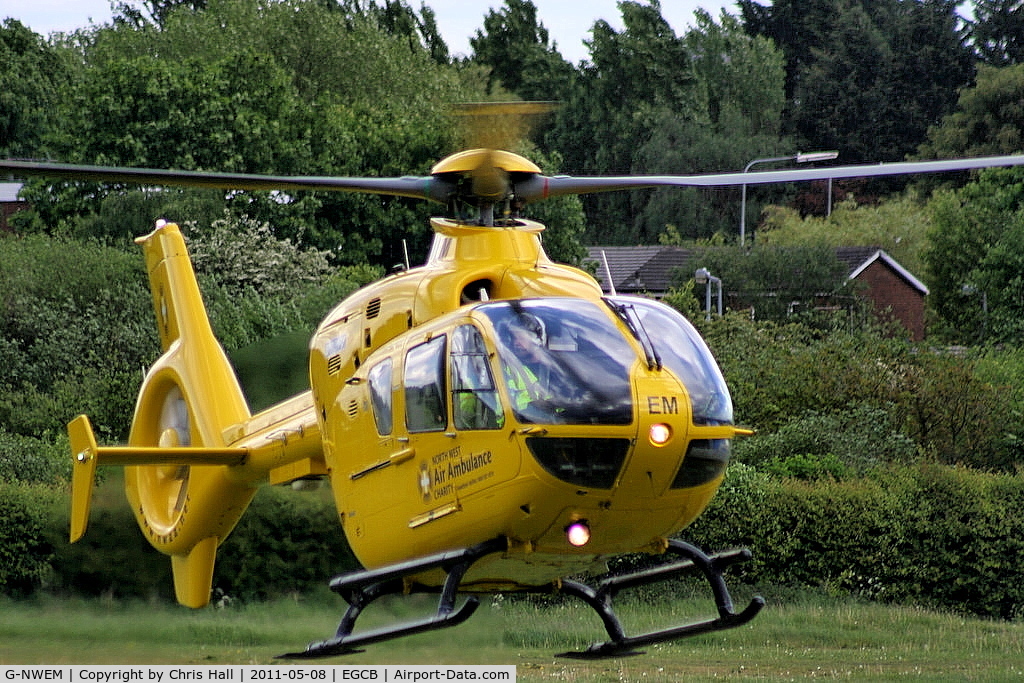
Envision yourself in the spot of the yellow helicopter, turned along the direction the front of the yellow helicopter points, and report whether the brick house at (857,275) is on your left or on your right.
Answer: on your left

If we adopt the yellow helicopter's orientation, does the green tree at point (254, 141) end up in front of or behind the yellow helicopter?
behind

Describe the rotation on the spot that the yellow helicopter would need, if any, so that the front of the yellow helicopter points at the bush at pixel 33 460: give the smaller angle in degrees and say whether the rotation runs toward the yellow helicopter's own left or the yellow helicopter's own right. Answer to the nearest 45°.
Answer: approximately 180°

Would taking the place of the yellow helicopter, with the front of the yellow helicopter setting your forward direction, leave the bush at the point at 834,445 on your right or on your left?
on your left

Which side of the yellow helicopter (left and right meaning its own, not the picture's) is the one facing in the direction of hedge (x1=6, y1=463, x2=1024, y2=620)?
left

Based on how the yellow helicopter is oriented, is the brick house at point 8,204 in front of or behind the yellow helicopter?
behind

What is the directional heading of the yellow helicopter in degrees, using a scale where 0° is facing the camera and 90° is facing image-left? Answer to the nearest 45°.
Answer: approximately 315°

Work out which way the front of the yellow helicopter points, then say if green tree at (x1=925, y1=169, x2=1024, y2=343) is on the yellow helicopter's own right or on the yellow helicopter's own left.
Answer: on the yellow helicopter's own left

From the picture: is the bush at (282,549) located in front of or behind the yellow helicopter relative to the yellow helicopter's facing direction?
behind

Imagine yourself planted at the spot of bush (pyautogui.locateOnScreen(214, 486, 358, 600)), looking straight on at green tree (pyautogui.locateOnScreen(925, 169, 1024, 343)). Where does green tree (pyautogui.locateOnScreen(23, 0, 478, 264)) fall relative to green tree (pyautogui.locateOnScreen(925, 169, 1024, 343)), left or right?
left
